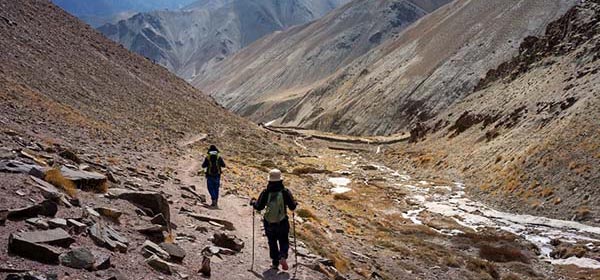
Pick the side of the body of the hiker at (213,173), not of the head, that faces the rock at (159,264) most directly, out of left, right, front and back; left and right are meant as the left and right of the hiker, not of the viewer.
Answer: back

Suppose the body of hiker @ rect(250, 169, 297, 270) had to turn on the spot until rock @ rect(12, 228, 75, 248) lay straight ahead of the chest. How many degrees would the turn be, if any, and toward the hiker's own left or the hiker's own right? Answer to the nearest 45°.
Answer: approximately 135° to the hiker's own left

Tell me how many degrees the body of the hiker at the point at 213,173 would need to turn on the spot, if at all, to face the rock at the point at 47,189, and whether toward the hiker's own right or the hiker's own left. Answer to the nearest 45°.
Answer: approximately 135° to the hiker's own left

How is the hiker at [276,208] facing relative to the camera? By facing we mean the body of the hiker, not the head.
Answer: away from the camera

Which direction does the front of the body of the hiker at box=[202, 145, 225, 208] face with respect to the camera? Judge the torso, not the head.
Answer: away from the camera

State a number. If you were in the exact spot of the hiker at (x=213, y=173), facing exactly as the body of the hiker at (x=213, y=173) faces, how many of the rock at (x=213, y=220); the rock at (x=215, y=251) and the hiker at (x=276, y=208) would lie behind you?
3

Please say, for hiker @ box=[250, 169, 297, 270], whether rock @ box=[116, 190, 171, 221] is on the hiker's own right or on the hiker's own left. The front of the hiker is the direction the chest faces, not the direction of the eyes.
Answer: on the hiker's own left

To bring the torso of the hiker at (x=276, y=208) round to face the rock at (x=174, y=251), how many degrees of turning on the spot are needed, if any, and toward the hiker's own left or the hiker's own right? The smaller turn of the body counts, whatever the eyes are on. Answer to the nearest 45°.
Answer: approximately 90° to the hiker's own left

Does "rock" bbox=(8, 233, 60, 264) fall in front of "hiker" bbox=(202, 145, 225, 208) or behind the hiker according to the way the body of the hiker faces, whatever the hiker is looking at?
behind

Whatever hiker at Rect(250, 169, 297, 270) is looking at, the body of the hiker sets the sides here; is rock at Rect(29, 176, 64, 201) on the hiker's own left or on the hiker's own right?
on the hiker's own left

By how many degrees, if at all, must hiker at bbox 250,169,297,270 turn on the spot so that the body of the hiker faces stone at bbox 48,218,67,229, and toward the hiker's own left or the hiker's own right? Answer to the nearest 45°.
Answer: approximately 135° to the hiker's own left

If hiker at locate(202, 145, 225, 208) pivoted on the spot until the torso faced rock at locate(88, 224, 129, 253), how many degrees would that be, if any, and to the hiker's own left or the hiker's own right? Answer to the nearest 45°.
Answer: approximately 180°

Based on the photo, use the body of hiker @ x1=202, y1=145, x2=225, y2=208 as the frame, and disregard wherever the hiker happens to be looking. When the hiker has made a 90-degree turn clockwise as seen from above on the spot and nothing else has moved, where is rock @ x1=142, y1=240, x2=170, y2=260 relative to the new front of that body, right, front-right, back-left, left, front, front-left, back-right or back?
right

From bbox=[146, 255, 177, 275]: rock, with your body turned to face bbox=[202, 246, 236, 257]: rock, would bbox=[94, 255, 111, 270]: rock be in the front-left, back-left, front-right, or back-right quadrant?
back-left

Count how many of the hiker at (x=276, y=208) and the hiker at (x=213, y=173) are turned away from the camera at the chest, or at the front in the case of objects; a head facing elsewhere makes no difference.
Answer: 2
